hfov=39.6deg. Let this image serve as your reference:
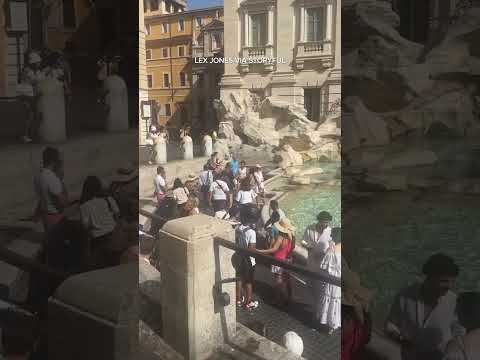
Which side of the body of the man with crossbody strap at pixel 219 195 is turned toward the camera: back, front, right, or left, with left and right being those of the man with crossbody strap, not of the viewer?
back

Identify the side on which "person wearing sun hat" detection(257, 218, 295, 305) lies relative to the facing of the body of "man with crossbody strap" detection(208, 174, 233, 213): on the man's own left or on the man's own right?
on the man's own right

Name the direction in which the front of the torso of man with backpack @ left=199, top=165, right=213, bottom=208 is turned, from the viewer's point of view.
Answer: away from the camera
